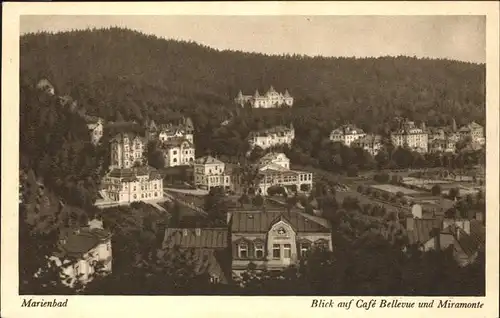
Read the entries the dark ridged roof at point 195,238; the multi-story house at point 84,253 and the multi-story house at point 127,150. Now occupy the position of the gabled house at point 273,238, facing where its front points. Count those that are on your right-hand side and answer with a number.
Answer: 3

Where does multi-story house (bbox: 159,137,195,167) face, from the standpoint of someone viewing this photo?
facing the viewer and to the right of the viewer

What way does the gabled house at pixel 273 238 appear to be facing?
toward the camera

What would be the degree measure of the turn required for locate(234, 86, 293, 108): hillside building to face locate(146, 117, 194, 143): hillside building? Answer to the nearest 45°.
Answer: approximately 90° to its right

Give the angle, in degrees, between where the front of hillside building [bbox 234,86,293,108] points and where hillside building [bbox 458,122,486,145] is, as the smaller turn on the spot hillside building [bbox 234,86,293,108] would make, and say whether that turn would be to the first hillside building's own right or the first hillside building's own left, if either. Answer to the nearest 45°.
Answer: approximately 90° to the first hillside building's own left

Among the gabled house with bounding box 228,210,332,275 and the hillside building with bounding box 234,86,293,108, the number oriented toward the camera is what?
2

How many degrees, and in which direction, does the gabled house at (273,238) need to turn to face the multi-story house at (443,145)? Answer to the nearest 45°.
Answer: approximately 90° to its left

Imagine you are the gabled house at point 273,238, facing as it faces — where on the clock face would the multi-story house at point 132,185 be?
The multi-story house is roughly at 5 o'clock from the gabled house.

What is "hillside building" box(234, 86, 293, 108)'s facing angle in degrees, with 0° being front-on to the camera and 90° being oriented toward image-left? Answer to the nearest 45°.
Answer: approximately 0°
